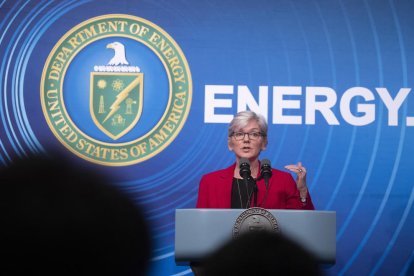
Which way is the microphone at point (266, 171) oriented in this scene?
away from the camera

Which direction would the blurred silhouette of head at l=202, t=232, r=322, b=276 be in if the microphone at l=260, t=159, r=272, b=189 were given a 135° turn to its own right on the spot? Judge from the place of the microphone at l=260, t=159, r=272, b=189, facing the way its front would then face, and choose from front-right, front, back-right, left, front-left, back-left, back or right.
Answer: front-right

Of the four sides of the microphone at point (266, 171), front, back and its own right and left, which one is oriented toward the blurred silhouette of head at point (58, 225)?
back

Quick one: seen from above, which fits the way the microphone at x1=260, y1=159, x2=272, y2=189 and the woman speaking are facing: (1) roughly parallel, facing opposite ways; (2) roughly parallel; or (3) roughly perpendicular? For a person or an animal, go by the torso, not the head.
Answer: roughly parallel, facing opposite ways

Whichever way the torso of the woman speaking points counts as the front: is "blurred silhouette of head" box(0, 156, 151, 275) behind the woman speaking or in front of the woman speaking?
in front

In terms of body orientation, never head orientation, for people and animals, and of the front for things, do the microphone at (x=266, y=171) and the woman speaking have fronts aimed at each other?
yes

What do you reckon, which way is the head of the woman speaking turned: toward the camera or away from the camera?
toward the camera

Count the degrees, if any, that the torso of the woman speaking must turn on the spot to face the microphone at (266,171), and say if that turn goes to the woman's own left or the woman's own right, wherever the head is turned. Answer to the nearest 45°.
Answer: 0° — they already face it

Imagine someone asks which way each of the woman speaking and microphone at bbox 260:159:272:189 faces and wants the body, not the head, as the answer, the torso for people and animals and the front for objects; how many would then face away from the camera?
1

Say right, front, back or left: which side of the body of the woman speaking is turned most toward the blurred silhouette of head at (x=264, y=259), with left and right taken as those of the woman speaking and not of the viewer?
front

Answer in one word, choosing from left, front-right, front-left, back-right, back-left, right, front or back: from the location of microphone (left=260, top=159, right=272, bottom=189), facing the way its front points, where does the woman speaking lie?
front

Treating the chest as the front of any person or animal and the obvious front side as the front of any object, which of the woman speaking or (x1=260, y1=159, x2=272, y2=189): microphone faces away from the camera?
the microphone
